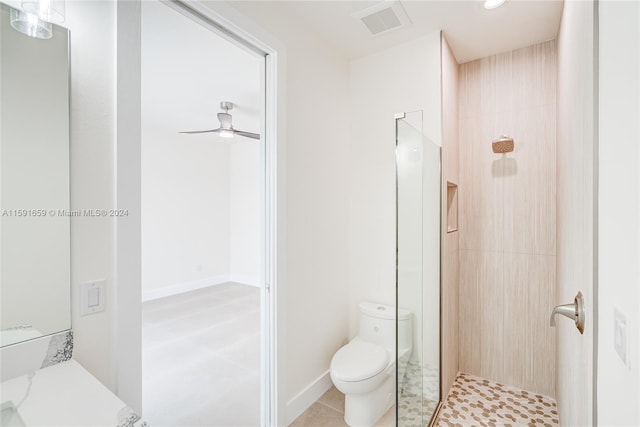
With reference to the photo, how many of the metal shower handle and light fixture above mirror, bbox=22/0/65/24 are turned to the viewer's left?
1

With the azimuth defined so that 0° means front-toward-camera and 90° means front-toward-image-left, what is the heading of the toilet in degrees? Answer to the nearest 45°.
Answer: approximately 45°

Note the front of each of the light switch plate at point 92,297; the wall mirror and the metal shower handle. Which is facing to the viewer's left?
the metal shower handle

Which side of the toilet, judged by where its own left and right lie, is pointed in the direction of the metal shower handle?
left

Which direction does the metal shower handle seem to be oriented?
to the viewer's left

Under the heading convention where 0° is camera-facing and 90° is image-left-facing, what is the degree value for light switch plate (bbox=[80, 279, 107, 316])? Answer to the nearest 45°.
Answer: approximately 315°
